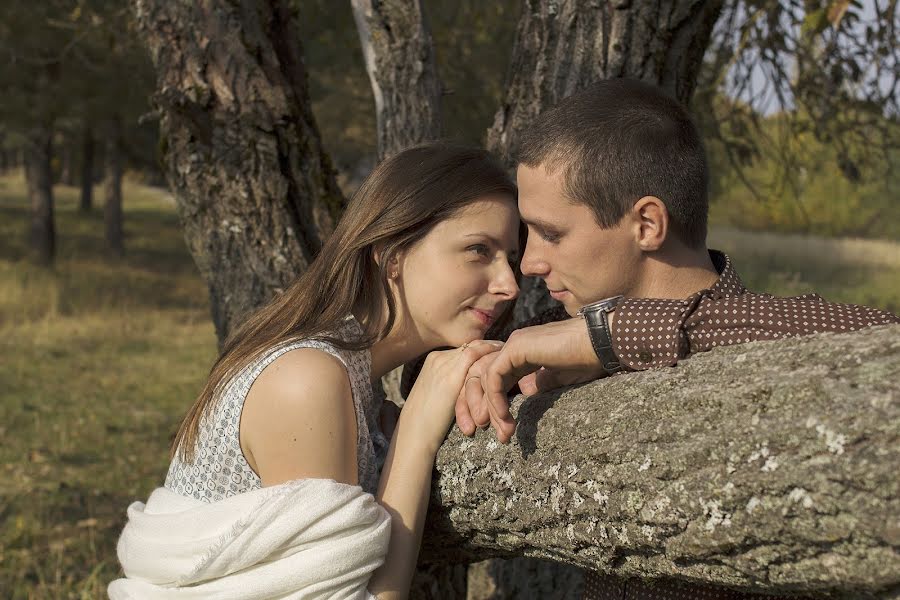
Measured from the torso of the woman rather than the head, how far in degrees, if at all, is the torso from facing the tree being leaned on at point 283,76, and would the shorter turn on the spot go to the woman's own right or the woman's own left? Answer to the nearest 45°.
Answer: approximately 90° to the woman's own left

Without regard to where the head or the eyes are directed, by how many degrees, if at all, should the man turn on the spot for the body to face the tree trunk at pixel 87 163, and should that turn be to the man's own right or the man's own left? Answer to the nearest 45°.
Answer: approximately 45° to the man's own right

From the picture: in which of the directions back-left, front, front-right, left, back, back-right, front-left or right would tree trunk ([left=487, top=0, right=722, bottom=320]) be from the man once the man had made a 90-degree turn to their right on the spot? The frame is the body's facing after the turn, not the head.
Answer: front

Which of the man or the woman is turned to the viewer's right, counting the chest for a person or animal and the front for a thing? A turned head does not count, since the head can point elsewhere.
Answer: the woman

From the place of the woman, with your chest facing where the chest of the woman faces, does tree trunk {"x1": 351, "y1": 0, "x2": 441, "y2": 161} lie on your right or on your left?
on your left

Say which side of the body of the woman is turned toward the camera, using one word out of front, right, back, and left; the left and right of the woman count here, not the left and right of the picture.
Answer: right

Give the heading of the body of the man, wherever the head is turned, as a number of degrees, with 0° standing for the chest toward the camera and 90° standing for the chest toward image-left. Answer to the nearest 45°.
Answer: approximately 90°

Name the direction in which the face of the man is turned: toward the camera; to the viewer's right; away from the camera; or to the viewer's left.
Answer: to the viewer's left

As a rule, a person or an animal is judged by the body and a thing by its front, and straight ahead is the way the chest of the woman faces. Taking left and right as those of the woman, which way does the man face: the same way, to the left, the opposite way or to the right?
the opposite way

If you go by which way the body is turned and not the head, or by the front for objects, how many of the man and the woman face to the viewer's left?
1

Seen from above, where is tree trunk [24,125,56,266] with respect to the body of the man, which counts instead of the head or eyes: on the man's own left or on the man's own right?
on the man's own right
